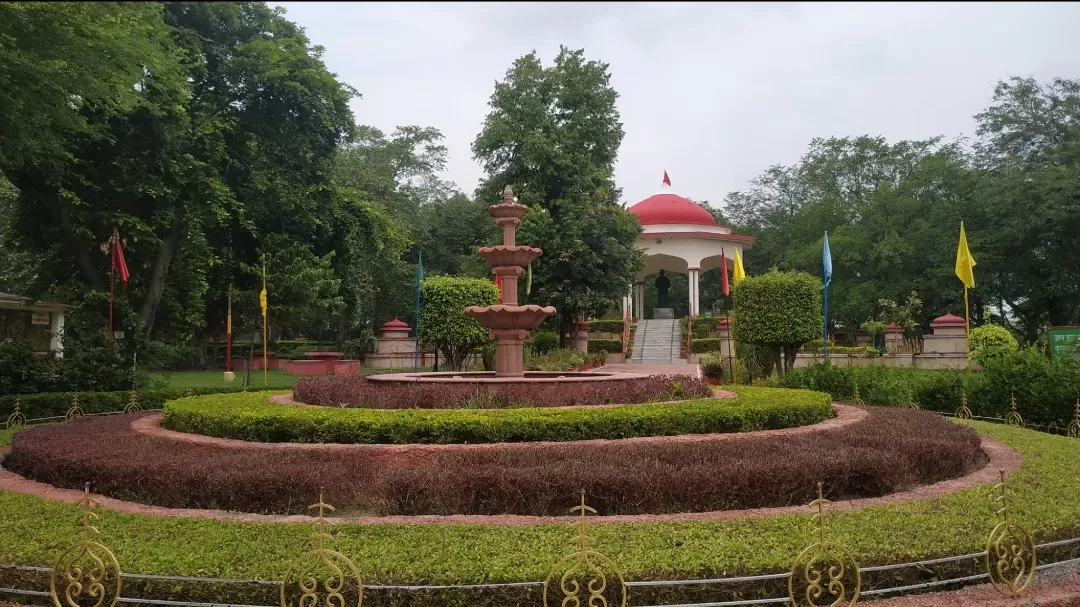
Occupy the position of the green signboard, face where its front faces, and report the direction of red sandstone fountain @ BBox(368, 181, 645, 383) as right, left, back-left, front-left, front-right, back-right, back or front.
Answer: front-right

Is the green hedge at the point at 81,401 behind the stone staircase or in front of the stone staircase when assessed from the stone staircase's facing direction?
in front

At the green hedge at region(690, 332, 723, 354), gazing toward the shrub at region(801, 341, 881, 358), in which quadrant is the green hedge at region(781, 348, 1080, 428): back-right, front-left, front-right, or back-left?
front-right

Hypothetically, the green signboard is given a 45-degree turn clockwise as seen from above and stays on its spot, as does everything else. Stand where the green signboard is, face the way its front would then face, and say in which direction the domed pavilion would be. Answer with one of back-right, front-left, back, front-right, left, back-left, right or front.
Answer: right

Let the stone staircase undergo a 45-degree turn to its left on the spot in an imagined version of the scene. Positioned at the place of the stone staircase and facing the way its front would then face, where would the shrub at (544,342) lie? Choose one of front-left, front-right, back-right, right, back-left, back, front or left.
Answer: right

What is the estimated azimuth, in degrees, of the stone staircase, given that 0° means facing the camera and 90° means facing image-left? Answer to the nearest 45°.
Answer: approximately 0°

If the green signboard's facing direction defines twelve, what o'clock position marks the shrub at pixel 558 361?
The shrub is roughly at 3 o'clock from the green signboard.

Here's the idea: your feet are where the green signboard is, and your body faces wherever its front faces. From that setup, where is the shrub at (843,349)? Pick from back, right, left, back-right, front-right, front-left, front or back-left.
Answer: back-right

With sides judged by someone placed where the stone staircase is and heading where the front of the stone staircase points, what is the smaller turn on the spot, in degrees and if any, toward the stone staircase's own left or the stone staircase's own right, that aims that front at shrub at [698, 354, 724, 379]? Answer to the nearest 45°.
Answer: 0° — it already faces it

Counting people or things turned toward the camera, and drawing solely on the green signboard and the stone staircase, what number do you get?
2

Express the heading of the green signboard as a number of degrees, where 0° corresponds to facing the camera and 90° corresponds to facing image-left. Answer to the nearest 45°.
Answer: approximately 0°

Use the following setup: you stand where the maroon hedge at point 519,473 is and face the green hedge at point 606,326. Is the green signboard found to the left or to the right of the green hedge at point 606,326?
right

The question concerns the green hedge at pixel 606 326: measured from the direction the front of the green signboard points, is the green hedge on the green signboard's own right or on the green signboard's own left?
on the green signboard's own right

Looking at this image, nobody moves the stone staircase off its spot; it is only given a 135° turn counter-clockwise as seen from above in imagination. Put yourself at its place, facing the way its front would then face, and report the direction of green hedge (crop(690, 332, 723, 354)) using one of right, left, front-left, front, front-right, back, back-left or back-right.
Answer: right

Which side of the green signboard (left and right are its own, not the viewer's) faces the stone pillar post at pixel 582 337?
right
